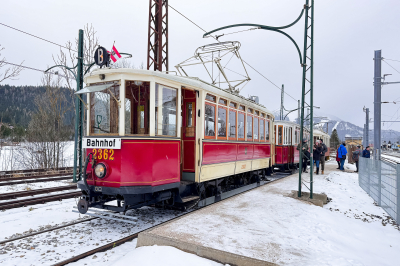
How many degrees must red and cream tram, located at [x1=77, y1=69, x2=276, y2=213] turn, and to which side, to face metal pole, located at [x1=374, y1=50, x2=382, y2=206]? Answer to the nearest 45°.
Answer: approximately 90° to its left

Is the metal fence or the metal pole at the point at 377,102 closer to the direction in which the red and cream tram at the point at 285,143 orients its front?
the metal fence

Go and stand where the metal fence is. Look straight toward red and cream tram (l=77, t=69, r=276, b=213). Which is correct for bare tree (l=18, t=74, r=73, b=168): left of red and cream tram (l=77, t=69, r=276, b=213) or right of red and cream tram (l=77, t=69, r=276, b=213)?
right

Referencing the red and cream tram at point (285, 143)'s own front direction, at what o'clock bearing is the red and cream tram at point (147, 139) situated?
the red and cream tram at point (147, 139) is roughly at 11 o'clock from the red and cream tram at point (285, 143).

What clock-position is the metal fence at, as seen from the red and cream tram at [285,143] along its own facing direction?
The metal fence is roughly at 10 o'clock from the red and cream tram.

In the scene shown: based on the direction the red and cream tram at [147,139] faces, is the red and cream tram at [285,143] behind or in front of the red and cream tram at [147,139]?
behind

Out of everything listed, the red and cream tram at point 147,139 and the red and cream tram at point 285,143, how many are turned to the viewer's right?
0

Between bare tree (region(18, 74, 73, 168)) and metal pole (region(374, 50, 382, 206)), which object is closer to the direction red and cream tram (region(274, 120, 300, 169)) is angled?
the bare tree

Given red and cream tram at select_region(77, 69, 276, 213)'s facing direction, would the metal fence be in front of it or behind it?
behind

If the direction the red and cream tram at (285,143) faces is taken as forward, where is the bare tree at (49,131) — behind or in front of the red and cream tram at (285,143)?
in front

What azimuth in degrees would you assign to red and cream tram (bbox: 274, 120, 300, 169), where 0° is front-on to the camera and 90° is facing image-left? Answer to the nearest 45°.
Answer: approximately 45°
